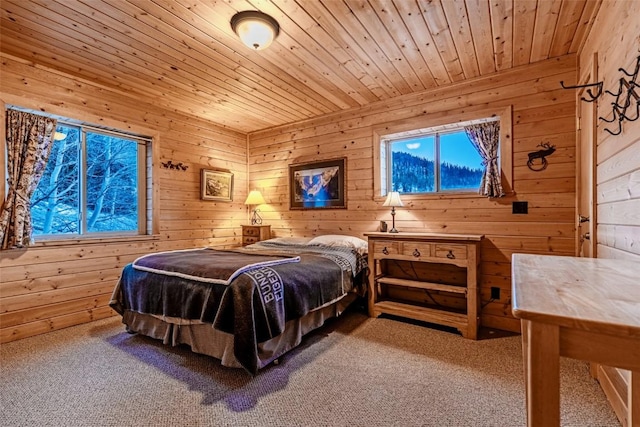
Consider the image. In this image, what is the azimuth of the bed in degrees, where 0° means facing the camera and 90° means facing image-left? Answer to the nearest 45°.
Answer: approximately 45°

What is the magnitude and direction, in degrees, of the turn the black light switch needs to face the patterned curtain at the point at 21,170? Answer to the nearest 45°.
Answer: approximately 45° to its right

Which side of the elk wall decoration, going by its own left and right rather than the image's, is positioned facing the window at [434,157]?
right

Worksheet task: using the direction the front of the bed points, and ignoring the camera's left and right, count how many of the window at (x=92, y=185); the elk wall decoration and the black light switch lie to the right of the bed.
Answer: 1

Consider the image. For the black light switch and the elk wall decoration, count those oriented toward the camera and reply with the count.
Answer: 2

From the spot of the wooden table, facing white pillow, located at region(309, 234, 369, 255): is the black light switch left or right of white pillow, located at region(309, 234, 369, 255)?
right

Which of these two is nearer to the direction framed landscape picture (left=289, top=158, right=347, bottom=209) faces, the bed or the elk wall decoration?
the bed

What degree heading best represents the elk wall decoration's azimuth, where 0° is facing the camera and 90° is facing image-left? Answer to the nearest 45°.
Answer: approximately 0°

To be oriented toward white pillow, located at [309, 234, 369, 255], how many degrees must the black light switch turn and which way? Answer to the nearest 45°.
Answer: approximately 90° to its right

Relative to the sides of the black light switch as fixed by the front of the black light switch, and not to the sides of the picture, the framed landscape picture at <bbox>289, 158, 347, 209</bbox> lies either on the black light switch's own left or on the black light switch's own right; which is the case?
on the black light switch's own right

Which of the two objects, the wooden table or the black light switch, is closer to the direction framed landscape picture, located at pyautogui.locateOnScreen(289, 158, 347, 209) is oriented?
the wooden table

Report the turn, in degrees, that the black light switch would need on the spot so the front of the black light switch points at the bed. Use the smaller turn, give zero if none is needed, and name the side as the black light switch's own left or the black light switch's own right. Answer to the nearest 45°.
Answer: approximately 45° to the black light switch's own right
